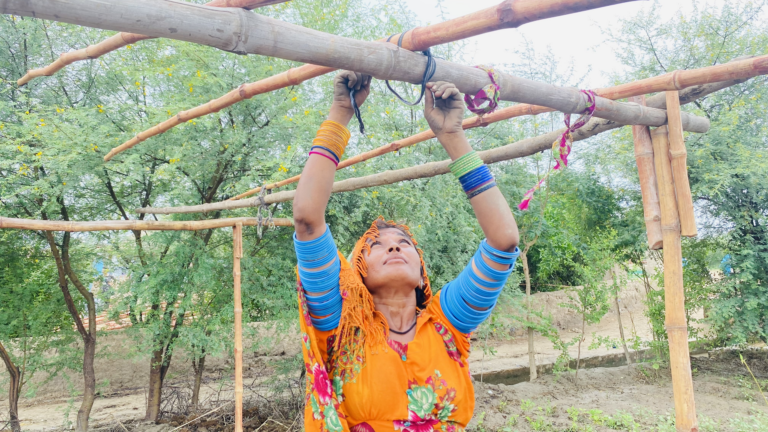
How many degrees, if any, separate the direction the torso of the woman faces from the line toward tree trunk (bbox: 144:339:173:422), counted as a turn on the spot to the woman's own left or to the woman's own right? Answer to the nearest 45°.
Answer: approximately 135° to the woman's own right

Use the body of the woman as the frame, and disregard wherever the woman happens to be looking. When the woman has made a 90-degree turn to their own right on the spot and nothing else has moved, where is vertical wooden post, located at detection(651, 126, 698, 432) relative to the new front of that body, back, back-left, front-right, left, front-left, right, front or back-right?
back-right

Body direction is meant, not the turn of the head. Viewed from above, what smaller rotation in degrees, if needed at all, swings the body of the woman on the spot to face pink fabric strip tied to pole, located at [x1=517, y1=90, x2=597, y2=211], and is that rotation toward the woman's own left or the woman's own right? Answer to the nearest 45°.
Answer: approximately 135° to the woman's own left

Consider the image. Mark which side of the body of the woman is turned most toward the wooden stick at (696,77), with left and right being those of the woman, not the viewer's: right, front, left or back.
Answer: left

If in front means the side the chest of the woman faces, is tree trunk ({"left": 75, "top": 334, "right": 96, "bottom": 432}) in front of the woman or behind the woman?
behind

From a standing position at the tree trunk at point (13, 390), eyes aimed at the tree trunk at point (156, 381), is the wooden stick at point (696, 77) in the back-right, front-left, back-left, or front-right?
front-right

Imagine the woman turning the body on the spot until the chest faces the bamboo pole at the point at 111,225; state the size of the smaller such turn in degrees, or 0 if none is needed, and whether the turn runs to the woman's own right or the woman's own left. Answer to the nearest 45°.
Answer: approximately 135° to the woman's own right

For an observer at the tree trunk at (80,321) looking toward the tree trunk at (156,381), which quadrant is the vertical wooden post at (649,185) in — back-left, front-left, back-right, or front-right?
front-right

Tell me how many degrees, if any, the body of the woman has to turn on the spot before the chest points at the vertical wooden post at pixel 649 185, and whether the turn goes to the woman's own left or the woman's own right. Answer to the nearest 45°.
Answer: approximately 135° to the woman's own left

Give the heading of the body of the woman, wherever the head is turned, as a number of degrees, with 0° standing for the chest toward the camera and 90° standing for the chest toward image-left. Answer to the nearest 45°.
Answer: approximately 0°

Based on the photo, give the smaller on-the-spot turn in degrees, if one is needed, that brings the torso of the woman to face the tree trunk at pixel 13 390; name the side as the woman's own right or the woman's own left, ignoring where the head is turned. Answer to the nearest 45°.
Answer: approximately 135° to the woman's own right
